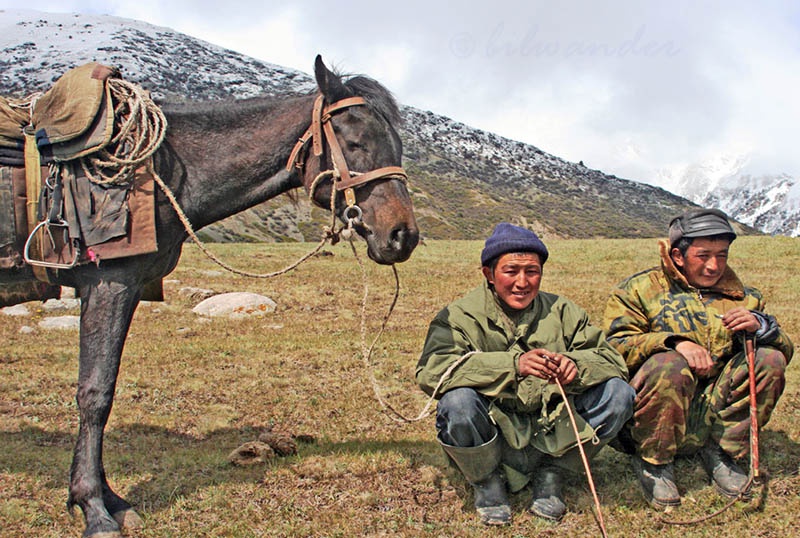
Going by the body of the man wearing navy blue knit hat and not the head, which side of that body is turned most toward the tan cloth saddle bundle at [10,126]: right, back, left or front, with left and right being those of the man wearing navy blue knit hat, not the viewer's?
right

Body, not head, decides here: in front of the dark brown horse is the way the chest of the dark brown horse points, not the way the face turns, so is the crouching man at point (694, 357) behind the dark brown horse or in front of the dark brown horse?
in front

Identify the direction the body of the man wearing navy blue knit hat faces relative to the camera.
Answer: toward the camera

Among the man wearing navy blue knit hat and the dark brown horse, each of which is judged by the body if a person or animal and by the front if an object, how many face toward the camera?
1

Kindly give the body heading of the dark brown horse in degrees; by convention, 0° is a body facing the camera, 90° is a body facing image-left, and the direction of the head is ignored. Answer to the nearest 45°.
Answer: approximately 270°

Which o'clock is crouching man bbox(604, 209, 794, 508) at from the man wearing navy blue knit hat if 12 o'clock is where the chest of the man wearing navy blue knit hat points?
The crouching man is roughly at 8 o'clock from the man wearing navy blue knit hat.

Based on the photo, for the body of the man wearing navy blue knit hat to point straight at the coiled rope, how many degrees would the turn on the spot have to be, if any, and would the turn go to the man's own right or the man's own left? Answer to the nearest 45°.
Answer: approximately 90° to the man's own right

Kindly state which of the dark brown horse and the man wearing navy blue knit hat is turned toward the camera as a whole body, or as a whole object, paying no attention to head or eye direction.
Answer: the man wearing navy blue knit hat
